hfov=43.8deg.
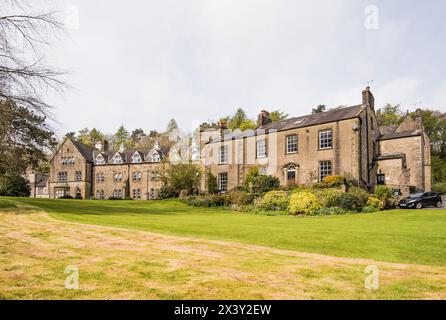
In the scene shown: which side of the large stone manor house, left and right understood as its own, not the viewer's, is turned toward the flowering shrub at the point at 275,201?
front

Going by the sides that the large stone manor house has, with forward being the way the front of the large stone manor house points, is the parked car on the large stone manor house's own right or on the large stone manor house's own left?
on the large stone manor house's own left

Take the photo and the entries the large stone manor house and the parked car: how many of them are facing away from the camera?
0
